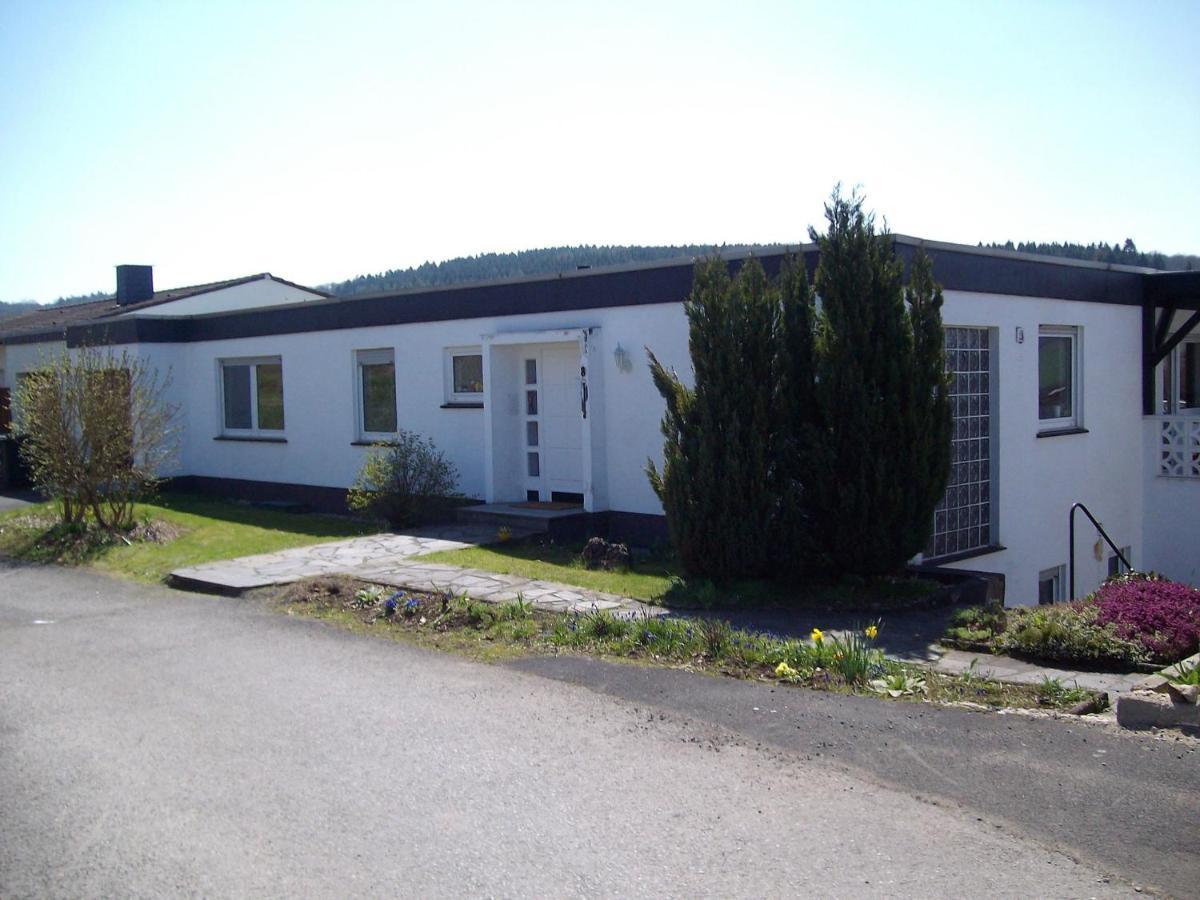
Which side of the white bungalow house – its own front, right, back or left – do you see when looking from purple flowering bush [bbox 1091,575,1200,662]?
left

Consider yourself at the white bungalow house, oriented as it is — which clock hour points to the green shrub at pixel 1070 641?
The green shrub is roughly at 10 o'clock from the white bungalow house.

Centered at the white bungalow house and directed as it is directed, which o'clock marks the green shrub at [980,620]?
The green shrub is roughly at 10 o'clock from the white bungalow house.
